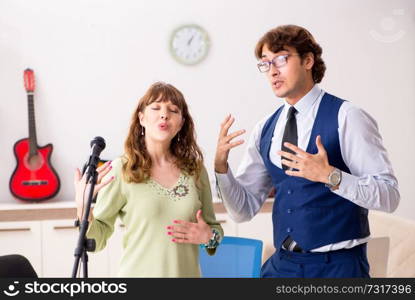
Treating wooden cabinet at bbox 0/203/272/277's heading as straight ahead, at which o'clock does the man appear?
The man is roughly at 11 o'clock from the wooden cabinet.

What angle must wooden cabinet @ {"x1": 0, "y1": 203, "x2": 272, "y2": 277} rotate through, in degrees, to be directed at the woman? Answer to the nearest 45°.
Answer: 0° — it already faces them

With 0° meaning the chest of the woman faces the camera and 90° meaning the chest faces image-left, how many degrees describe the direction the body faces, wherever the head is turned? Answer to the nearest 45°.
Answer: approximately 0°

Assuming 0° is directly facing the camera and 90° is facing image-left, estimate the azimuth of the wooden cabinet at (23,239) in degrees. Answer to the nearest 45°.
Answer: approximately 0°

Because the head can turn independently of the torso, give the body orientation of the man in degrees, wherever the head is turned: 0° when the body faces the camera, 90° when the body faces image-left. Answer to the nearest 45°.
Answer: approximately 45°

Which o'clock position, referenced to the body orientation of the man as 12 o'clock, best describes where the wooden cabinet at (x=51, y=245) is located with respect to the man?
The wooden cabinet is roughly at 3 o'clock from the man.

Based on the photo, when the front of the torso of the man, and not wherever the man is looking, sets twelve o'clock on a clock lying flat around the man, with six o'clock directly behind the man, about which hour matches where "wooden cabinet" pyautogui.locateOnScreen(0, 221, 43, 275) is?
The wooden cabinet is roughly at 3 o'clock from the man.

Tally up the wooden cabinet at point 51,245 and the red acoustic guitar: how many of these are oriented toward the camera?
2
